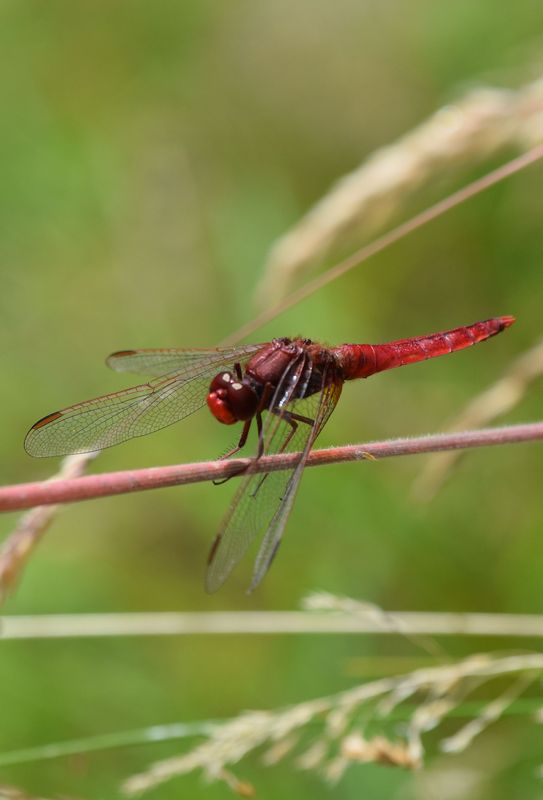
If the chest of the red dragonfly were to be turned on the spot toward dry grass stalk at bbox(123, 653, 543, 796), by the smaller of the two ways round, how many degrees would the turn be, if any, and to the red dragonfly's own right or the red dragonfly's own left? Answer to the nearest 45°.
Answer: approximately 45° to the red dragonfly's own left

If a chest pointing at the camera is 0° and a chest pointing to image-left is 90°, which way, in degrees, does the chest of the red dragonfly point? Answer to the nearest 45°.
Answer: approximately 45°

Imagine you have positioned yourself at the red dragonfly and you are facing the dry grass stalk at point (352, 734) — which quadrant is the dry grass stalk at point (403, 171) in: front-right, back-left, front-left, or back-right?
back-left

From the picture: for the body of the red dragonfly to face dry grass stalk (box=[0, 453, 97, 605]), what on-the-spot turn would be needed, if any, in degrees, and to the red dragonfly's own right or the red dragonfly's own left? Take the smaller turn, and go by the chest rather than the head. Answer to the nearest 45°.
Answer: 0° — it already faces it
